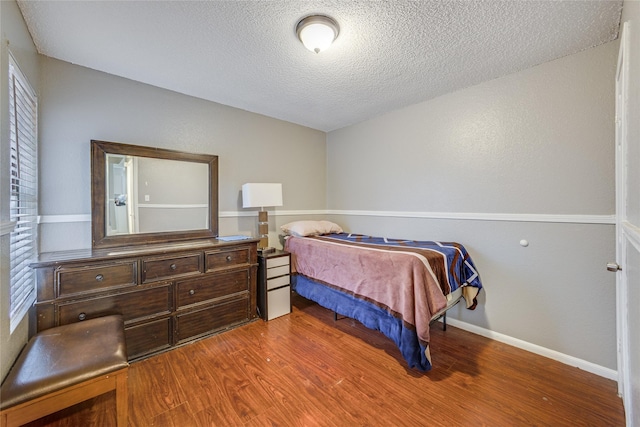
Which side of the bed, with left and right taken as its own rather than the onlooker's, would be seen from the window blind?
right

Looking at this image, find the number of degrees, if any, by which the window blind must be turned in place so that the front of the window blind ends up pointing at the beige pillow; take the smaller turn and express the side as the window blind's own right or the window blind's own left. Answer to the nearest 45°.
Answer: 0° — it already faces it

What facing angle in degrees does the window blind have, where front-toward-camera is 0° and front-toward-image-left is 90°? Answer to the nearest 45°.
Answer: approximately 270°

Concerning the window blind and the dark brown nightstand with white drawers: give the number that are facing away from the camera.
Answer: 0

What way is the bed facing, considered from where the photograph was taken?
facing the viewer and to the right of the viewer

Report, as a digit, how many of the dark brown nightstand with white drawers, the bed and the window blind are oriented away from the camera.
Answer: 0

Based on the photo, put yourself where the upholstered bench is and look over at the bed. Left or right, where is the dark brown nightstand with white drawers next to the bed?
left

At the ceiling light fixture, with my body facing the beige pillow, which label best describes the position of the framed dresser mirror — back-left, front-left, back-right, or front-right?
front-left

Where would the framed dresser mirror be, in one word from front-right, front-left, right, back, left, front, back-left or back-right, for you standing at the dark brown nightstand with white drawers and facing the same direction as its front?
back-right

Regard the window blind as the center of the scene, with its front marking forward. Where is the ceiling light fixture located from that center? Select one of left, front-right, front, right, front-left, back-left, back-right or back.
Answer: front-right
